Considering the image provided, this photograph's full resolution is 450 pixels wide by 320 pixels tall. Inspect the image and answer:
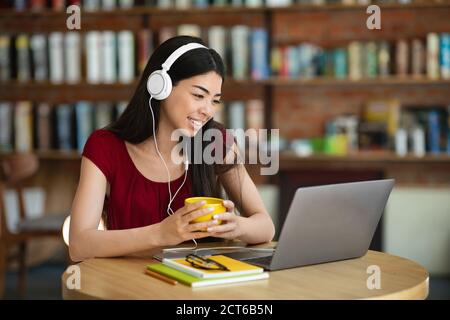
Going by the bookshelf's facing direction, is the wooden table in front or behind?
in front

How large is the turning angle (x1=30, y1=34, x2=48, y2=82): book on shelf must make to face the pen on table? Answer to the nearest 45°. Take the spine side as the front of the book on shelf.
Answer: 0° — it already faces it

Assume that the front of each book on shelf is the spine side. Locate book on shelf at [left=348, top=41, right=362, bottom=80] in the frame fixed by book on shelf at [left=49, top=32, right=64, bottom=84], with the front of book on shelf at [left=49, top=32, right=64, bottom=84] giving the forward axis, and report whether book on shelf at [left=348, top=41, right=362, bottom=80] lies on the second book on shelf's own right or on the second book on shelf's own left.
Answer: on the second book on shelf's own left

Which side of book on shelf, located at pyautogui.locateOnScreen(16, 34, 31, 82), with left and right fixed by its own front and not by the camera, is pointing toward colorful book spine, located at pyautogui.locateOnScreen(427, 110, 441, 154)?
left

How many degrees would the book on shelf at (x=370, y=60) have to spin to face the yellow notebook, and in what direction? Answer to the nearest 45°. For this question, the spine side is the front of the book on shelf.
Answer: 0° — it already faces it

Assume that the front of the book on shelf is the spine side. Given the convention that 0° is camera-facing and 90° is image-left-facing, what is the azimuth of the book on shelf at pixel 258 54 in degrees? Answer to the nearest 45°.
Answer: approximately 0°

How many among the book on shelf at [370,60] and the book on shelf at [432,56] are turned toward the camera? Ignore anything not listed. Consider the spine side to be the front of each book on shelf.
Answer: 2

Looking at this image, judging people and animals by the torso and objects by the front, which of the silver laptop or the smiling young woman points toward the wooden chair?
the silver laptop
